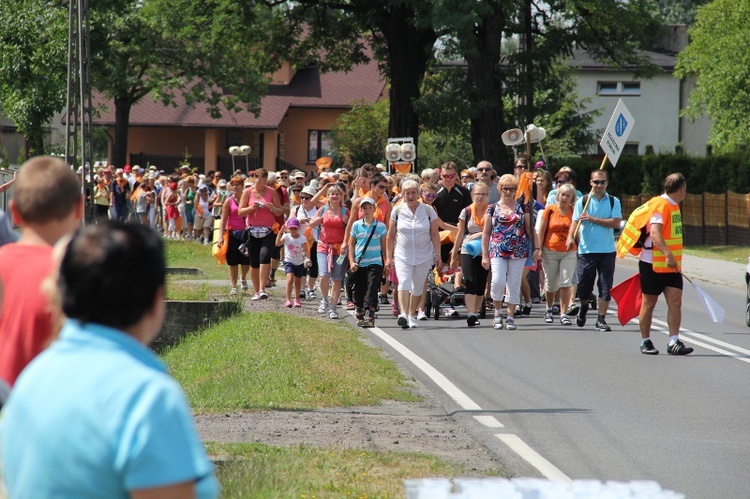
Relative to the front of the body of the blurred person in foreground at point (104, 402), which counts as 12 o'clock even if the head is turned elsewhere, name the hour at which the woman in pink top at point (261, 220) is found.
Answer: The woman in pink top is roughly at 11 o'clock from the blurred person in foreground.

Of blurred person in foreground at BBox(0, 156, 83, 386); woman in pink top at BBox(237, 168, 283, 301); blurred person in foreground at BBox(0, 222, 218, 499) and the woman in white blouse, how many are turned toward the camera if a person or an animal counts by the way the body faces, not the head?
2

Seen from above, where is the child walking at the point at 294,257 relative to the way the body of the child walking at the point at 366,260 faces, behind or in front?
behind

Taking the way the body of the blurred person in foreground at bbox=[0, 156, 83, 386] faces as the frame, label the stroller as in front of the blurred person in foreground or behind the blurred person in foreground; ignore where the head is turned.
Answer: in front

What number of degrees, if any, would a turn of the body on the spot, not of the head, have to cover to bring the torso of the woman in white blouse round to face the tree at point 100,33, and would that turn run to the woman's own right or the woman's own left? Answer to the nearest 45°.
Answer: approximately 135° to the woman's own right

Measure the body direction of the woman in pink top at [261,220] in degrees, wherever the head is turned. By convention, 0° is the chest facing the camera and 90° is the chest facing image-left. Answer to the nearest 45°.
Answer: approximately 0°

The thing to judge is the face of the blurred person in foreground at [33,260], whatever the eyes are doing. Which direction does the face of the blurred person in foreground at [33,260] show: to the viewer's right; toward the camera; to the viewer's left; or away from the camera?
away from the camera

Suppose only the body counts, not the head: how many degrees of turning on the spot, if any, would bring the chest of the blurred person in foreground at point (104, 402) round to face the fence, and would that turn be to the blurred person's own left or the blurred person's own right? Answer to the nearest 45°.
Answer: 0° — they already face it

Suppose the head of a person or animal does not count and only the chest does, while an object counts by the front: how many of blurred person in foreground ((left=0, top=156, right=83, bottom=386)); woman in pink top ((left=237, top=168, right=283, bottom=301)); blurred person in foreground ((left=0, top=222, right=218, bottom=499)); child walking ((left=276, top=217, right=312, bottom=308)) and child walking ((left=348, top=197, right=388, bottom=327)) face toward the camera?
3

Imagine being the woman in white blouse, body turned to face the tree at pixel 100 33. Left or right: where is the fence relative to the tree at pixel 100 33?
right

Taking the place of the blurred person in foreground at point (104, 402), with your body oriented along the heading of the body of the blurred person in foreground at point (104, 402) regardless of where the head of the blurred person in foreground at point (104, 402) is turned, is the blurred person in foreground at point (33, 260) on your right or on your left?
on your left
